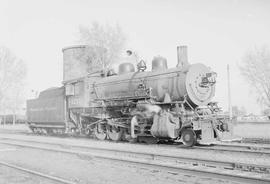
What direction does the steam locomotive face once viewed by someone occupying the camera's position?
facing the viewer and to the right of the viewer
